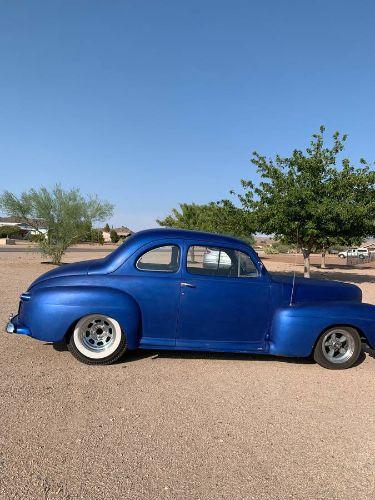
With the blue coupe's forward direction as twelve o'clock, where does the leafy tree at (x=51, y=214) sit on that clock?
The leafy tree is roughly at 8 o'clock from the blue coupe.

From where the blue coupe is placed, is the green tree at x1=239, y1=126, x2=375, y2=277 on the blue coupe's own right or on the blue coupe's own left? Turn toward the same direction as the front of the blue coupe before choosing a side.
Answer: on the blue coupe's own left

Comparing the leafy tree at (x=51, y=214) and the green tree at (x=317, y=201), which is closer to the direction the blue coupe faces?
the green tree

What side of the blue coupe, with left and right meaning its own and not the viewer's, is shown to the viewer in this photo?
right
